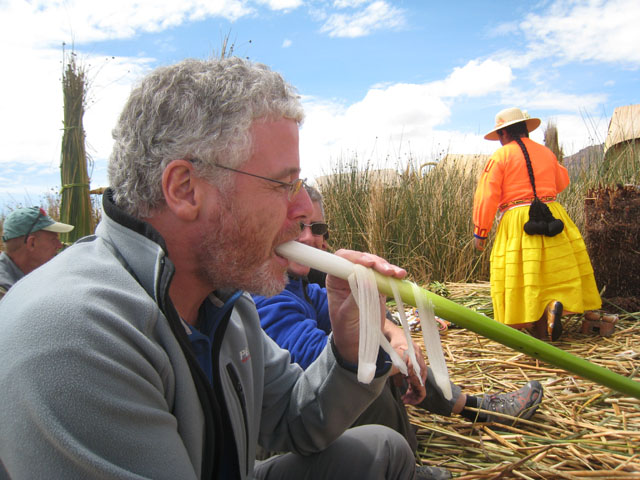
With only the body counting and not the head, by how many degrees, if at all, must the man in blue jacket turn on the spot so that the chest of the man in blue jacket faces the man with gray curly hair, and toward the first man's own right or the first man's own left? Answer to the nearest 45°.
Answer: approximately 90° to the first man's own right

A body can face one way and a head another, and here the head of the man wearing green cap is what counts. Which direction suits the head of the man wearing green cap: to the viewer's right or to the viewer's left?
to the viewer's right

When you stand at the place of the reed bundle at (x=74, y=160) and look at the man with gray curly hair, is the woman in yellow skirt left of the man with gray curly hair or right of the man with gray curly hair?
left

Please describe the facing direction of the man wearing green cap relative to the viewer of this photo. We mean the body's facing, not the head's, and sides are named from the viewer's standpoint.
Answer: facing to the right of the viewer

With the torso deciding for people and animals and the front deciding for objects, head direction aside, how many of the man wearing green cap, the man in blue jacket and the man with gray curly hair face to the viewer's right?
3

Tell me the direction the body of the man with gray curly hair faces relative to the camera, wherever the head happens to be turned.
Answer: to the viewer's right

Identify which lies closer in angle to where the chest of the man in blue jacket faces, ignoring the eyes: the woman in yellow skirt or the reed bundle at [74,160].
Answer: the woman in yellow skirt

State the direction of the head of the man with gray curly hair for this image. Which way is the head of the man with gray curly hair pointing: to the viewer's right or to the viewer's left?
to the viewer's right

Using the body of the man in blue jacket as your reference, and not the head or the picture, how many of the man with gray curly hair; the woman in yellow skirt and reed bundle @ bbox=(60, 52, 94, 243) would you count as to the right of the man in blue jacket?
1

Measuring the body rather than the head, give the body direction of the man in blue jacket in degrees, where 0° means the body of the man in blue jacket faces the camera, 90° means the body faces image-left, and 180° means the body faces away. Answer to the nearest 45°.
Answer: approximately 270°
